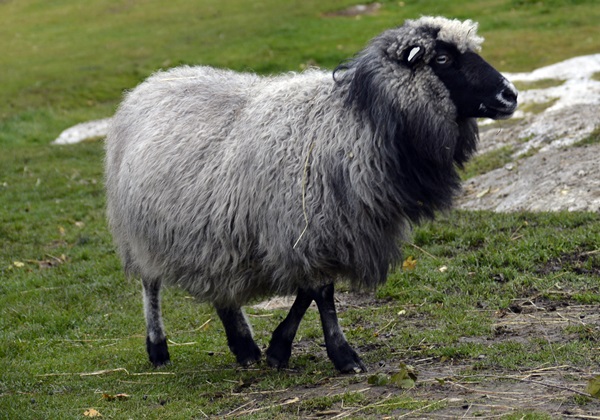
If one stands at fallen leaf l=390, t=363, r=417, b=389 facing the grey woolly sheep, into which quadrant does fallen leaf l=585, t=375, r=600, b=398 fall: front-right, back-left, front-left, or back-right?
back-right

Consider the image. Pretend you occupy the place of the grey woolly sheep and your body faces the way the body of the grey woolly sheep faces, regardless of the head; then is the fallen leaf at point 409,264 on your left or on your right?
on your left

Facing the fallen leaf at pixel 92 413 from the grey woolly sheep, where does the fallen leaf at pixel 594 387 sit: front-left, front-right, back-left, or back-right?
back-left

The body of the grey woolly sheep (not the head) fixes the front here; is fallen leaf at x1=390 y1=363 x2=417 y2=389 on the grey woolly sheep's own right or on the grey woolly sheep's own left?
on the grey woolly sheep's own right

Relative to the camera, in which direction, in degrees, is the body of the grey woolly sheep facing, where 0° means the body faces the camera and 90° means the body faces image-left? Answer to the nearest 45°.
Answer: approximately 270°

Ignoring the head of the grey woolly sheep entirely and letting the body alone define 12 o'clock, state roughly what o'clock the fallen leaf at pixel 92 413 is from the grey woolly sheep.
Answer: The fallen leaf is roughly at 5 o'clock from the grey woolly sheep.

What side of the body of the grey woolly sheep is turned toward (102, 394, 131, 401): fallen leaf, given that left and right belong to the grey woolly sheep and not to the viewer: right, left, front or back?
back
